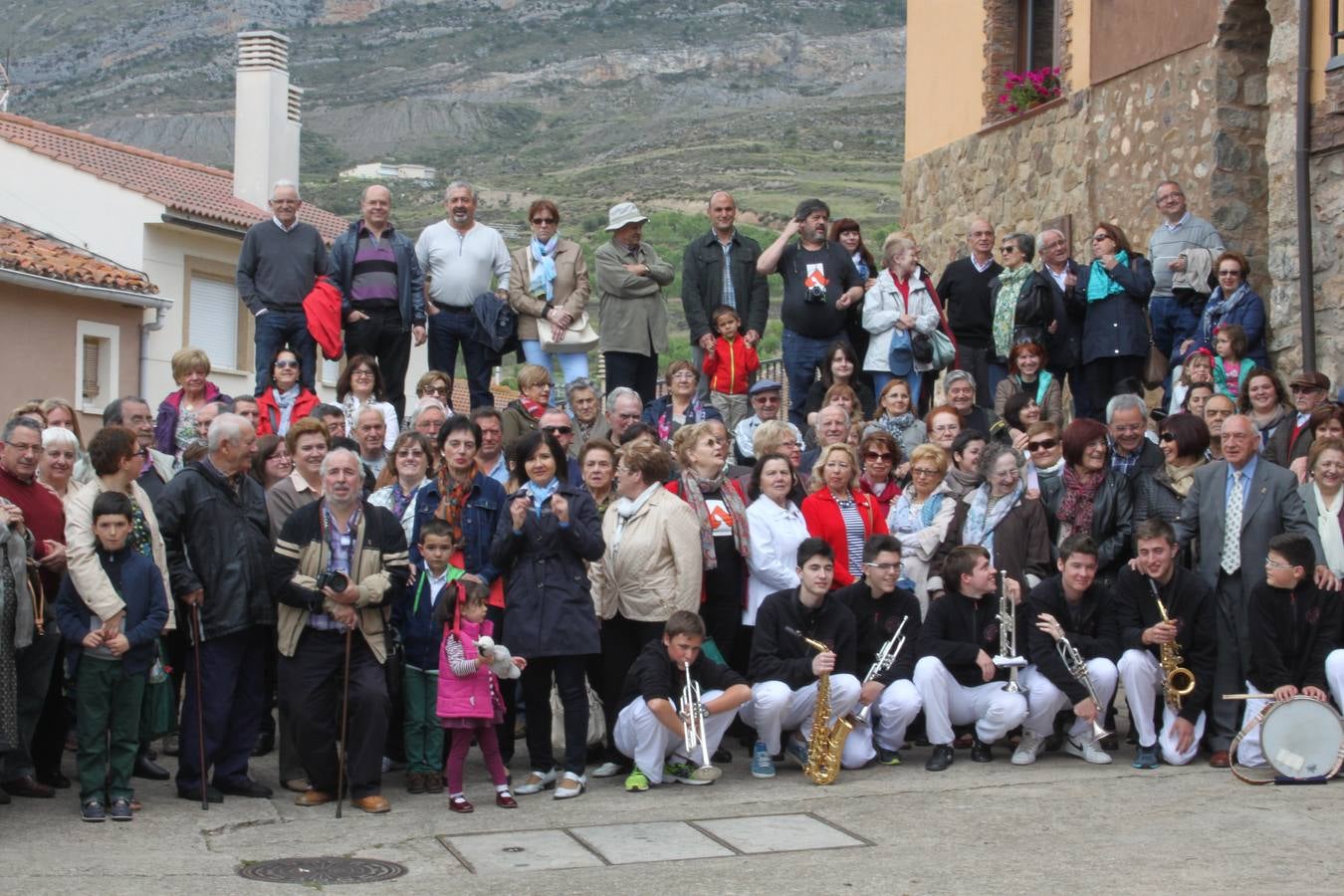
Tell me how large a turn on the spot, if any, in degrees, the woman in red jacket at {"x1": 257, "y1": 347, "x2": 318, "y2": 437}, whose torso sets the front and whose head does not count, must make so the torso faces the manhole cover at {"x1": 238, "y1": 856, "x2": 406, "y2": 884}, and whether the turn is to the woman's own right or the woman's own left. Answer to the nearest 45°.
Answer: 0° — they already face it

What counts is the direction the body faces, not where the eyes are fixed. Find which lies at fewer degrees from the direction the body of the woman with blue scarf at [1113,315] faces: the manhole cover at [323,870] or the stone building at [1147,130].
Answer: the manhole cover

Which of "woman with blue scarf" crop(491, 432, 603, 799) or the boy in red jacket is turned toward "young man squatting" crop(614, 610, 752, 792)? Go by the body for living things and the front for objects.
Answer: the boy in red jacket

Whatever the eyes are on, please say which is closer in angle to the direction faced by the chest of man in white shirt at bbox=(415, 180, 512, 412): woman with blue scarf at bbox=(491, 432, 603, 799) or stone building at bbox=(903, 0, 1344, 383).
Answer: the woman with blue scarf

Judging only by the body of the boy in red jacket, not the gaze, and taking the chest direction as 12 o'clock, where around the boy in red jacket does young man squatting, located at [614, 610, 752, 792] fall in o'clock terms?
The young man squatting is roughly at 12 o'clock from the boy in red jacket.

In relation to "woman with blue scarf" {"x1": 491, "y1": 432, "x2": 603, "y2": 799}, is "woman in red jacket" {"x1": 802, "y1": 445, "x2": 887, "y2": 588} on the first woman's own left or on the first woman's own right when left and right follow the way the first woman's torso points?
on the first woman's own left
